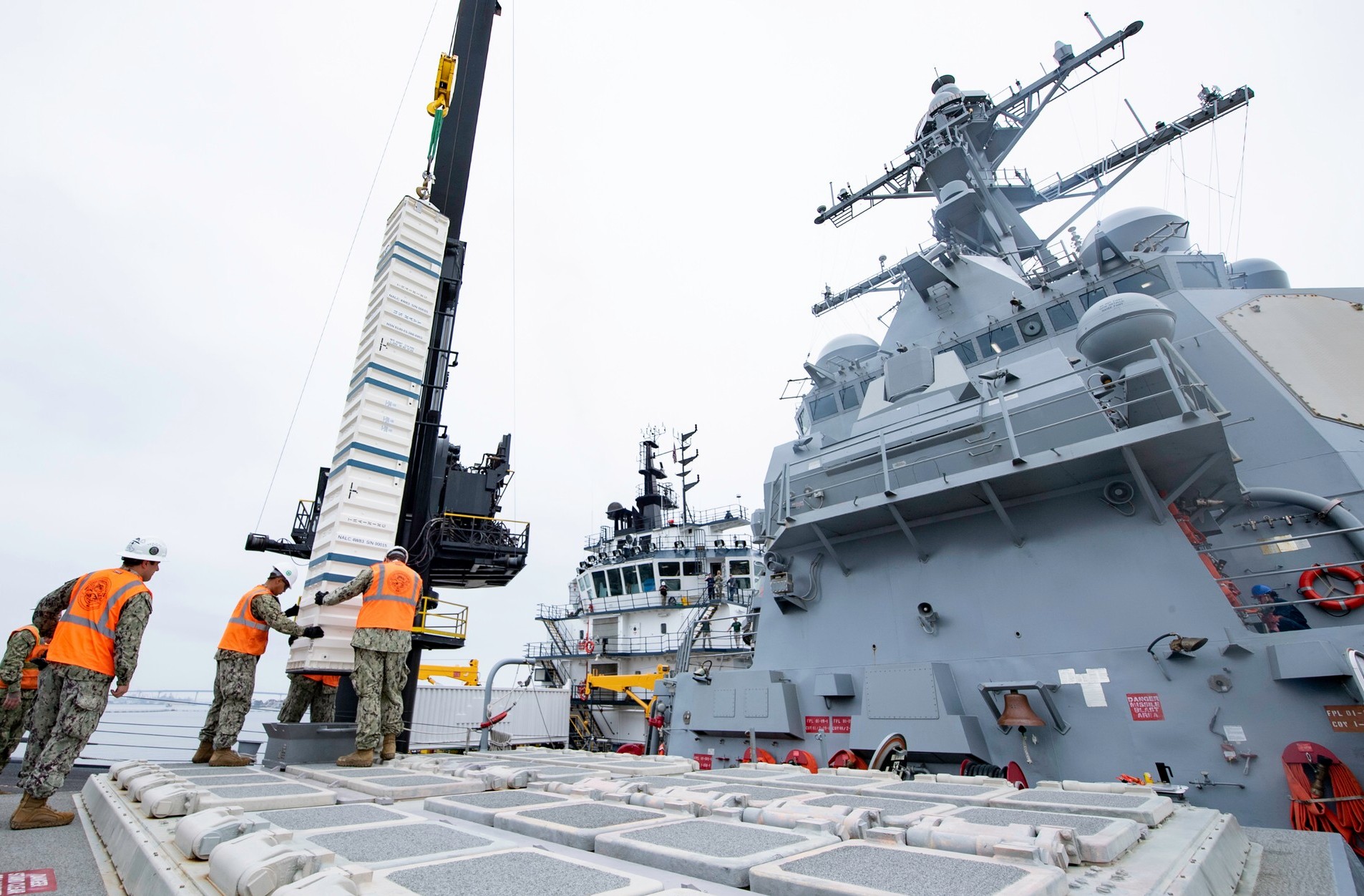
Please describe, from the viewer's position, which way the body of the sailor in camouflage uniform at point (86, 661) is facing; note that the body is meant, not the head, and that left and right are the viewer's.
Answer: facing away from the viewer and to the right of the viewer

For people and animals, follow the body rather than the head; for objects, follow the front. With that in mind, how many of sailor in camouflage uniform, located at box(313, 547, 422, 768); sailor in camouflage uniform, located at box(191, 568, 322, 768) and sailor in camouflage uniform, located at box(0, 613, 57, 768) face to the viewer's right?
2

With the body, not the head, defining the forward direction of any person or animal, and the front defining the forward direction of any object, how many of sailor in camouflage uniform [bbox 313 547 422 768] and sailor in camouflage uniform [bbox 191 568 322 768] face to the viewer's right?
1

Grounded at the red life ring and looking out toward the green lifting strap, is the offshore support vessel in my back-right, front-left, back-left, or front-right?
front-right

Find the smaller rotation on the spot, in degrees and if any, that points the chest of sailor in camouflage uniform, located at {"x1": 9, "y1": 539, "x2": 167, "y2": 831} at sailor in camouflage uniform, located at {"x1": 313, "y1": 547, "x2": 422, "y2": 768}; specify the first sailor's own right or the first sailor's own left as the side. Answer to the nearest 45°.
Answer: approximately 45° to the first sailor's own right

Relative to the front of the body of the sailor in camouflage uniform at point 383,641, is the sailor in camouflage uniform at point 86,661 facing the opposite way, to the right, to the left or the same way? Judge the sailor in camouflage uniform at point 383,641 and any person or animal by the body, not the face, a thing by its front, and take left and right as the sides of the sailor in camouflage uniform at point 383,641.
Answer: to the right

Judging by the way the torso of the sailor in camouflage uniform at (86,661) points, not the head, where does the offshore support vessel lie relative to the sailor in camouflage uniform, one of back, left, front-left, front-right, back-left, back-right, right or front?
front

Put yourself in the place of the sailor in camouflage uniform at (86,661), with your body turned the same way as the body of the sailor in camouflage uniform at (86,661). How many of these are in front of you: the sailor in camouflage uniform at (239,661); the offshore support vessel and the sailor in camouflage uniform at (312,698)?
3

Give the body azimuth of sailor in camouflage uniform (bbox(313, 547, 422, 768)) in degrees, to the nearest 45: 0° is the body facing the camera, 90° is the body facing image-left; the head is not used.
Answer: approximately 135°

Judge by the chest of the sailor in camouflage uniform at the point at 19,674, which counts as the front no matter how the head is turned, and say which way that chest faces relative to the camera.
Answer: to the viewer's right

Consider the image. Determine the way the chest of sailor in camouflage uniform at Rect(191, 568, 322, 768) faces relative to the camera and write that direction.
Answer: to the viewer's right

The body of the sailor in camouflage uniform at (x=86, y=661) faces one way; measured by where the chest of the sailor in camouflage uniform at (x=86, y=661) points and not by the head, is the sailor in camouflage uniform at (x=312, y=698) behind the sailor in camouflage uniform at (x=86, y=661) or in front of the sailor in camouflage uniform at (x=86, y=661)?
in front

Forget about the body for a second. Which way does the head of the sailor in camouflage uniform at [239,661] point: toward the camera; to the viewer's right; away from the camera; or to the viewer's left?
to the viewer's right
